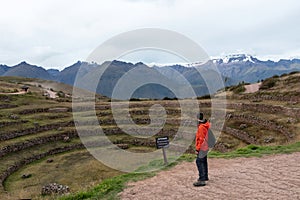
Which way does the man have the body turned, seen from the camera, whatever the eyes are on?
to the viewer's left
